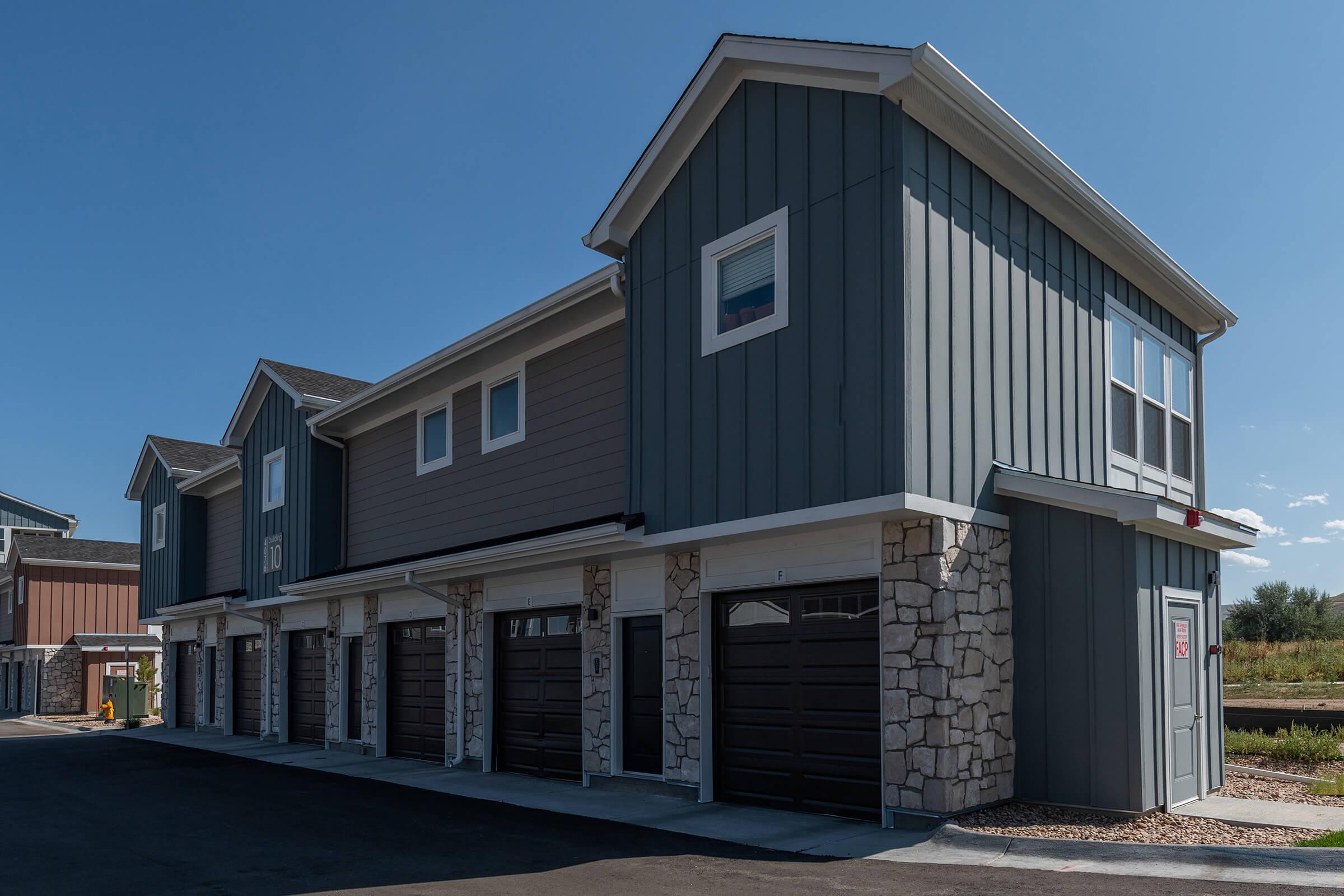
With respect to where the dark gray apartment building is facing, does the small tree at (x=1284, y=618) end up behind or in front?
behind

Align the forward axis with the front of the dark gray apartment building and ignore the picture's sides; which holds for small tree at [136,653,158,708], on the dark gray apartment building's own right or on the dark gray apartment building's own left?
on the dark gray apartment building's own right

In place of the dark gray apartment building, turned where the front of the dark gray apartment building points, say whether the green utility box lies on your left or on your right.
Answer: on your right

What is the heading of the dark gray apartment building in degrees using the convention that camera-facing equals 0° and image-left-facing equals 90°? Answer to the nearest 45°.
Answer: approximately 45°
